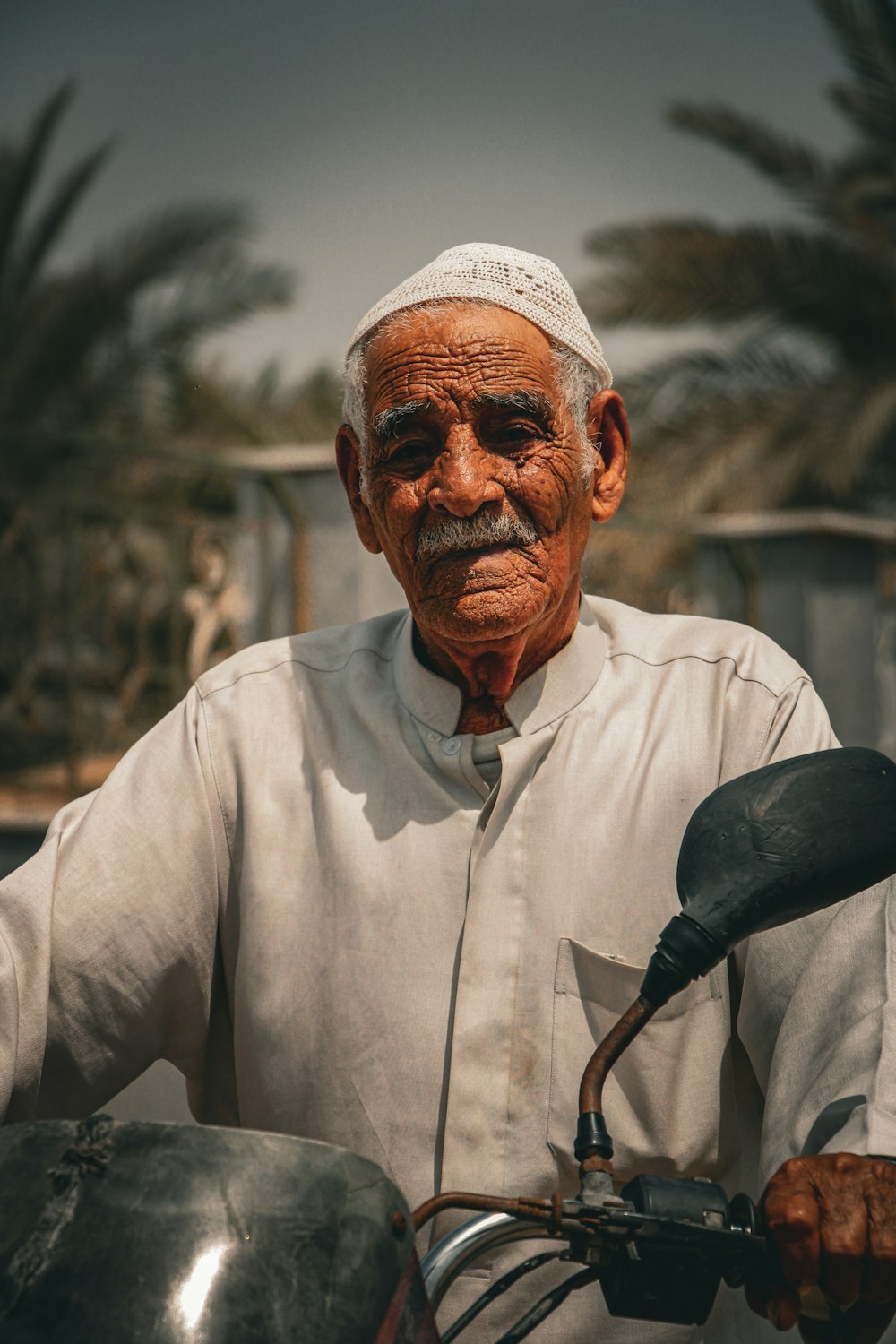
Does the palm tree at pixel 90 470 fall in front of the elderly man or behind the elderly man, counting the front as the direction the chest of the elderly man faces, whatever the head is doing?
behind

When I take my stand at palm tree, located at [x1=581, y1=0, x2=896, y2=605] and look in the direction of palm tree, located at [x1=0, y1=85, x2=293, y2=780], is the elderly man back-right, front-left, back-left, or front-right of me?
front-left

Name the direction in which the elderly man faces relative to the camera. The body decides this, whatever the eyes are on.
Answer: toward the camera

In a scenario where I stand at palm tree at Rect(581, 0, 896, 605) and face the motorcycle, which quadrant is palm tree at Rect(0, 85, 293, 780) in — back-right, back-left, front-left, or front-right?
front-right

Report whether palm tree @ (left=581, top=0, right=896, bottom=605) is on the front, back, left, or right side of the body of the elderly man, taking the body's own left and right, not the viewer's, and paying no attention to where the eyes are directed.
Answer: back

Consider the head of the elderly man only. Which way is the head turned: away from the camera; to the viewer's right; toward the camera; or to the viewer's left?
toward the camera

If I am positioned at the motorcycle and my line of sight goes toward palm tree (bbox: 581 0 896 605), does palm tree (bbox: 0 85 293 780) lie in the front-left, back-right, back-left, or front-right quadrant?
front-left
